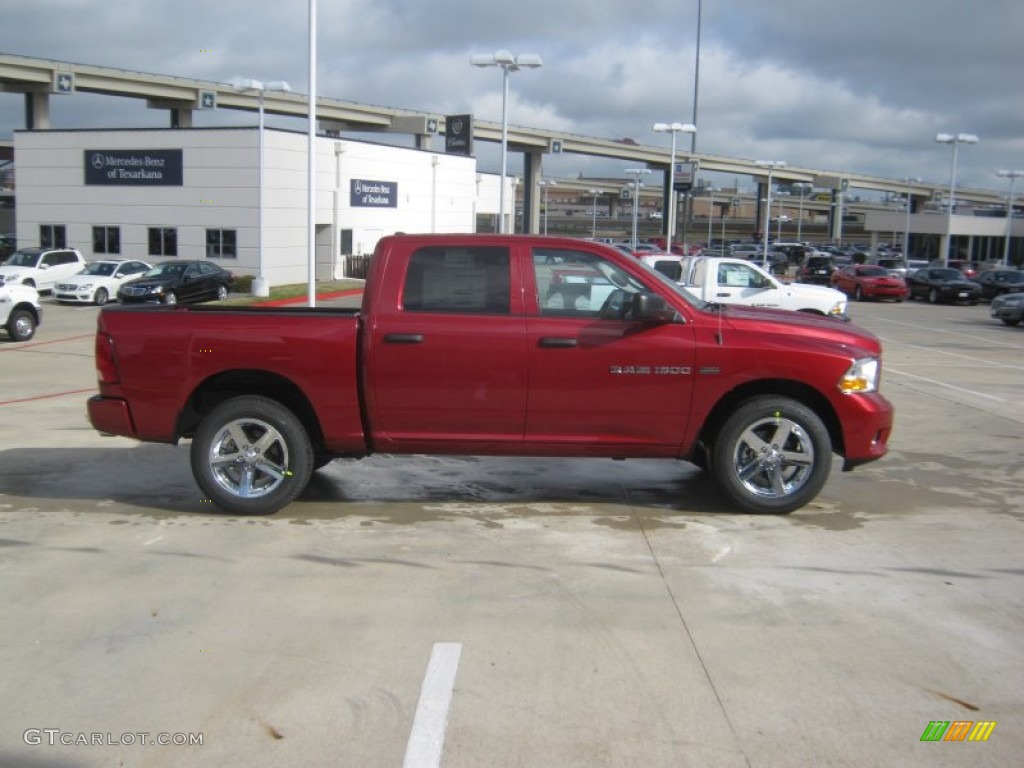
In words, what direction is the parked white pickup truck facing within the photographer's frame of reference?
facing to the right of the viewer

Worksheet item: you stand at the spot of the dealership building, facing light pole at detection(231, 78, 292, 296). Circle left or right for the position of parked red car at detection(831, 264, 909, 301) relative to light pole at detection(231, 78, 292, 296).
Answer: left

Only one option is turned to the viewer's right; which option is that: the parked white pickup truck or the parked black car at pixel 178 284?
the parked white pickup truck

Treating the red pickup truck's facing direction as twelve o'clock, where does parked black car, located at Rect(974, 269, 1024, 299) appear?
The parked black car is roughly at 10 o'clock from the red pickup truck.

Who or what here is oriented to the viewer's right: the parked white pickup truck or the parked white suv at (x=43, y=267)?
the parked white pickup truck

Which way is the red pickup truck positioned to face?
to the viewer's right

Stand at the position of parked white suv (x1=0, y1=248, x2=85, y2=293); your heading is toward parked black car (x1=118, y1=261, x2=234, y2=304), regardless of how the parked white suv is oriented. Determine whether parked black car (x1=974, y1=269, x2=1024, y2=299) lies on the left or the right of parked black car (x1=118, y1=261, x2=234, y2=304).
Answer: left

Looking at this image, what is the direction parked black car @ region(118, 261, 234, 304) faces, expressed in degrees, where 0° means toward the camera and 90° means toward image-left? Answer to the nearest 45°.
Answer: approximately 45°

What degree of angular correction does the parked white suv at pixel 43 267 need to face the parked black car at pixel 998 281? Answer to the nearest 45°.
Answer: approximately 135° to its left

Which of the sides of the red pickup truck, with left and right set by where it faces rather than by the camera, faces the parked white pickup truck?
left

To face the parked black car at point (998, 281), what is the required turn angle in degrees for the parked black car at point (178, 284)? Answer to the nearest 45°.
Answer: approximately 135° to its left

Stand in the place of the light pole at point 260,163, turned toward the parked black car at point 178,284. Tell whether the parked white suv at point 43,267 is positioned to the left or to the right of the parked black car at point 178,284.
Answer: right

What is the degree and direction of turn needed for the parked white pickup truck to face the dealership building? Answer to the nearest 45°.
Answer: approximately 135° to its left
